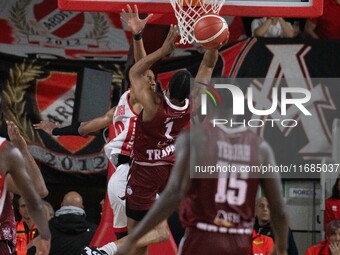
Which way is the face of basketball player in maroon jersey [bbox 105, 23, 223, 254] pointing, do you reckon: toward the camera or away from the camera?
away from the camera

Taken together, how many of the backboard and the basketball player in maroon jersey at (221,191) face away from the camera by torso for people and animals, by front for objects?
1

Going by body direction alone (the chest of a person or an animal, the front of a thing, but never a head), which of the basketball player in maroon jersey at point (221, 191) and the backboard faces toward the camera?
the backboard

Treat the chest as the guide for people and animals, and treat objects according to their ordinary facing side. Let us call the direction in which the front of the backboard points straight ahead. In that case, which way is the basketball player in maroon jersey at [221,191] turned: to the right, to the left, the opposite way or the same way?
the opposite way

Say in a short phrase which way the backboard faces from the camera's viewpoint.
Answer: facing the viewer

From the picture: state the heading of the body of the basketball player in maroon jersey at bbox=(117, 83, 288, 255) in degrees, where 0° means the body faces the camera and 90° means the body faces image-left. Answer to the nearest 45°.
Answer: approximately 180°
